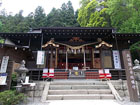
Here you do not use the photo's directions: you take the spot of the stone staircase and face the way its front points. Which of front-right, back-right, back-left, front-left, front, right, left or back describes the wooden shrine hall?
back

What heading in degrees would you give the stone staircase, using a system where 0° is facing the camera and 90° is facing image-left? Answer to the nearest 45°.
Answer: approximately 0°

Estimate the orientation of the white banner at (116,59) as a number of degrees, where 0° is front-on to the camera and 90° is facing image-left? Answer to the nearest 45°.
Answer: approximately 0°

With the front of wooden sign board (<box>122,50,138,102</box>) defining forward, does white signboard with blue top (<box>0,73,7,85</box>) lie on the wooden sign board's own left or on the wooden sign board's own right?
on the wooden sign board's own right

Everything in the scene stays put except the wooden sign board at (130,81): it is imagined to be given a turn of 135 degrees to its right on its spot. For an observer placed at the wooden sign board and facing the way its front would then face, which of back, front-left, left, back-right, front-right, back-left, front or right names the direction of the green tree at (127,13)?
front-right

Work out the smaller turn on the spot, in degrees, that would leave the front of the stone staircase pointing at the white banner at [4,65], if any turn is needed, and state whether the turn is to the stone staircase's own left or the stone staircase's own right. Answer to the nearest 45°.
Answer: approximately 90° to the stone staircase's own right

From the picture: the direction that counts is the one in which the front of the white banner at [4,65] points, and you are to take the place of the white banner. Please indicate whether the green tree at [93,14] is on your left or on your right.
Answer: on your left

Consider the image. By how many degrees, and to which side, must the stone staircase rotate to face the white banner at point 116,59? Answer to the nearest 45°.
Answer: approximately 135° to its left

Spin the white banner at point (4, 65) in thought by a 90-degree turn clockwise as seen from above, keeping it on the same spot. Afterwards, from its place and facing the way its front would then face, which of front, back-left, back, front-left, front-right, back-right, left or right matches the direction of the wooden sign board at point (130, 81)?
back-left
